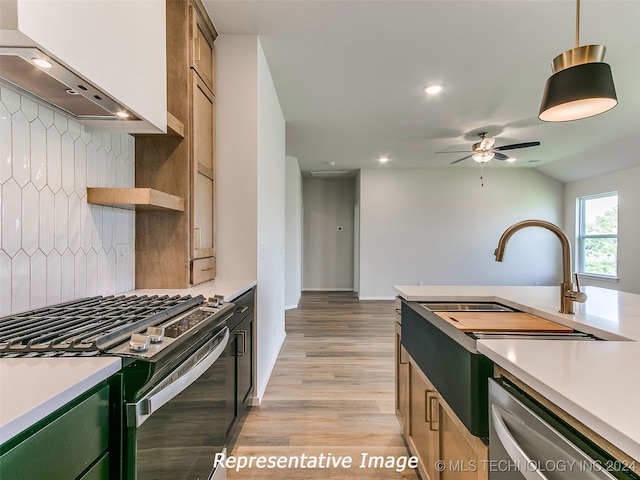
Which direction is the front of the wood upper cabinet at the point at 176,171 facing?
to the viewer's right

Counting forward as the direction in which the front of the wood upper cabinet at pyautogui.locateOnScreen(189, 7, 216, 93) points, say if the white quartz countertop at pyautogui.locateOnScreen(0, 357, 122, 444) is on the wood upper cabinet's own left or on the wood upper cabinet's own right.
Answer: on the wood upper cabinet's own right

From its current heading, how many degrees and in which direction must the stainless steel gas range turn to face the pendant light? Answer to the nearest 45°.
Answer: approximately 45° to its left

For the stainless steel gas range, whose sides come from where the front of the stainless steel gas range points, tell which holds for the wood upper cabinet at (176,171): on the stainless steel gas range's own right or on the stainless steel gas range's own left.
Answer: on the stainless steel gas range's own left

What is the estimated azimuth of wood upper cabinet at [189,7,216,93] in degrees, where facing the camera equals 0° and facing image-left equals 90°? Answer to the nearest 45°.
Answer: approximately 270°
